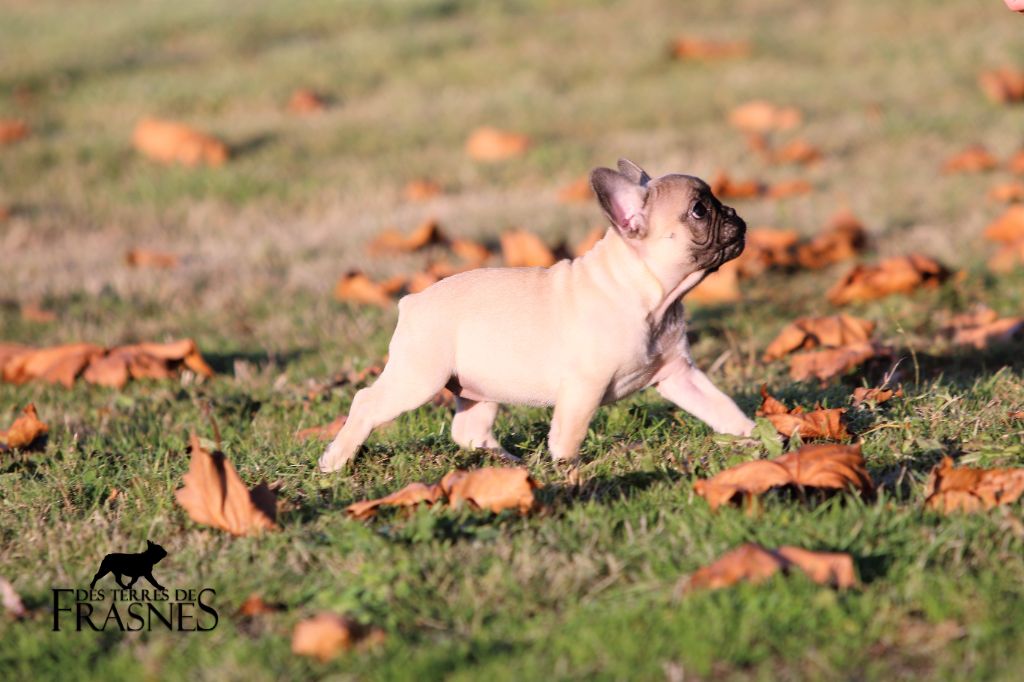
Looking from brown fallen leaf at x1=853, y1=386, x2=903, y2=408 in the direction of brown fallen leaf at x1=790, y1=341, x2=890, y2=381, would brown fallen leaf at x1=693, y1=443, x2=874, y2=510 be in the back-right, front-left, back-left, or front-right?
back-left

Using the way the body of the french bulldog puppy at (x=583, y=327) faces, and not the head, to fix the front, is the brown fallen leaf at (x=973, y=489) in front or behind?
in front

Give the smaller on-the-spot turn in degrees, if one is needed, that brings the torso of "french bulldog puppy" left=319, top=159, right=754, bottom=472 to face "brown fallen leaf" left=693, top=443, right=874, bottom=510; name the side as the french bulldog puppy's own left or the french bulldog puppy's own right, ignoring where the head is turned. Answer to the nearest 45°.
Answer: approximately 45° to the french bulldog puppy's own right

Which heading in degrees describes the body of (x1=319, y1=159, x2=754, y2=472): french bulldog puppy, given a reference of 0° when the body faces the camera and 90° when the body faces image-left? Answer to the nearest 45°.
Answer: approximately 270°

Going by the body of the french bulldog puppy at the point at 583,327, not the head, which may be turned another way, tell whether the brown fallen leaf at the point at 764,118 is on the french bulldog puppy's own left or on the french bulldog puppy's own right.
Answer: on the french bulldog puppy's own left

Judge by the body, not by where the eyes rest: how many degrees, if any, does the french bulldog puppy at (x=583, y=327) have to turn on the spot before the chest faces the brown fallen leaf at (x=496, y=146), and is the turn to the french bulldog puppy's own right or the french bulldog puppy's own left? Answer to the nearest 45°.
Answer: approximately 90° to the french bulldog puppy's own left

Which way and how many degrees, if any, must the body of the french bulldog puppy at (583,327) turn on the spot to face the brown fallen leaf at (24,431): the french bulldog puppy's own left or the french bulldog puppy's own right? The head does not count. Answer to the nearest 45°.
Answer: approximately 180°

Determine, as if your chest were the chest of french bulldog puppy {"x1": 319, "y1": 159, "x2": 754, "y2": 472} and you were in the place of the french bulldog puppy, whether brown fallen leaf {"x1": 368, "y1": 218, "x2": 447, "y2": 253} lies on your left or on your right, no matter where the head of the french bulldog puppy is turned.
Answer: on your left

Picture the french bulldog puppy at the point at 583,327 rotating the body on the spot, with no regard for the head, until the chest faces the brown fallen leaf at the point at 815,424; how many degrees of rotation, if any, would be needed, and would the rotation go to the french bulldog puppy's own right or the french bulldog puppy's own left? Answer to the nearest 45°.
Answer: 0° — it already faces it

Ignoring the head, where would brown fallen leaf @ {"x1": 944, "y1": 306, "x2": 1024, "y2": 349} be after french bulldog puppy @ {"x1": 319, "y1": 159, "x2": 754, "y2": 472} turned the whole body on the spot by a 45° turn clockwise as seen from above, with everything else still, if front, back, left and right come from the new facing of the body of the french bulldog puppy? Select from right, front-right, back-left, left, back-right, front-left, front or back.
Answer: left

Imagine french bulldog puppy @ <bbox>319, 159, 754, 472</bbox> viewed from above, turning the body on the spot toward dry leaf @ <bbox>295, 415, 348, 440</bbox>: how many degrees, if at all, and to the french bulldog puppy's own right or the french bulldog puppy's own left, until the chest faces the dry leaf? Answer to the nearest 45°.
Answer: approximately 135° to the french bulldog puppy's own left

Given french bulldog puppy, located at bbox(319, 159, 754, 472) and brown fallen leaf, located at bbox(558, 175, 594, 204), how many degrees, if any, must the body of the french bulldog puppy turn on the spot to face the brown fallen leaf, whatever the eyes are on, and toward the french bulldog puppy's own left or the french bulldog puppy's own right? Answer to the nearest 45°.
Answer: approximately 90° to the french bulldog puppy's own left

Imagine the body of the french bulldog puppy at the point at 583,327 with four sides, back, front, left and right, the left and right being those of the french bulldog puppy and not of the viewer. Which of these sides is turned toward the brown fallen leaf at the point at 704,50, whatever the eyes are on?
left

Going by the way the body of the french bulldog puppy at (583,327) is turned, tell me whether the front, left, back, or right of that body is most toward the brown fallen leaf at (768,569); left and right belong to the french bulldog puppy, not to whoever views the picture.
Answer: right

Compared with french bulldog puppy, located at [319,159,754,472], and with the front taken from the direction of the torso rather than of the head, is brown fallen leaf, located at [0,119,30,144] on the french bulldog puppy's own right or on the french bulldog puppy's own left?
on the french bulldog puppy's own left

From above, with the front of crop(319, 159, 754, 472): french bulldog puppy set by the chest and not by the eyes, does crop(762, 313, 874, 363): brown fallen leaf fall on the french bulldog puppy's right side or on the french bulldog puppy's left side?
on the french bulldog puppy's left side
